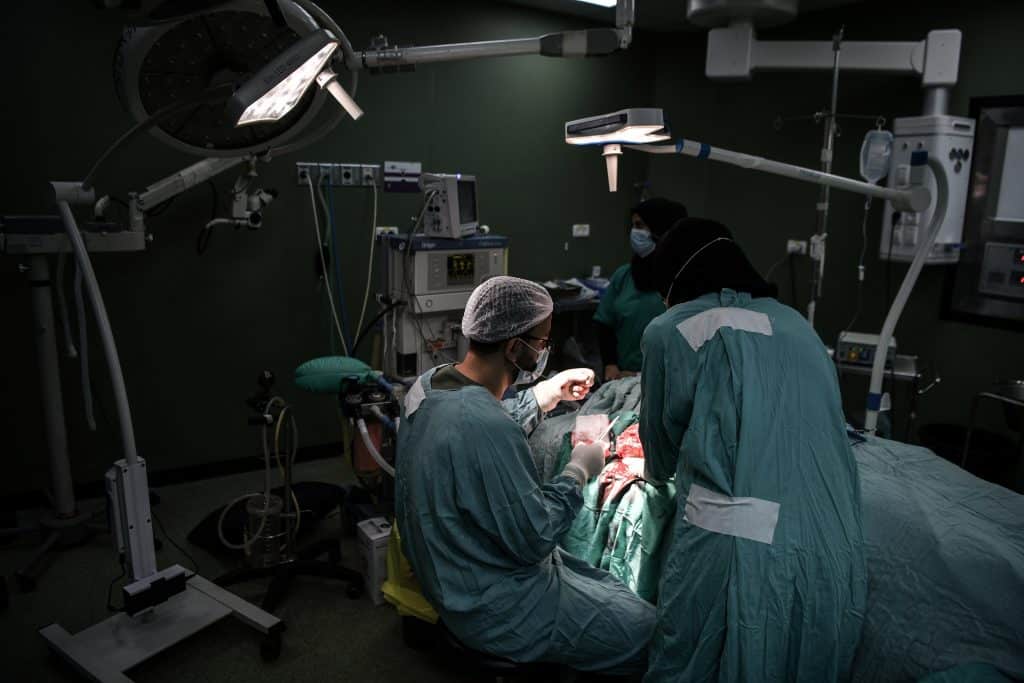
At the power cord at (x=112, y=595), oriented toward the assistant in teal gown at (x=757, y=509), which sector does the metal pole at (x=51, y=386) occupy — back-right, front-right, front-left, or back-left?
back-left

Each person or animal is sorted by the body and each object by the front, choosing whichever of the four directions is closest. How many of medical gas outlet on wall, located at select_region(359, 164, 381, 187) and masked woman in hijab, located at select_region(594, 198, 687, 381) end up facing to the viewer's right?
0

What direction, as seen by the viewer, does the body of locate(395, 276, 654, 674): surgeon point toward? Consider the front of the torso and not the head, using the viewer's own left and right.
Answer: facing away from the viewer and to the right of the viewer
